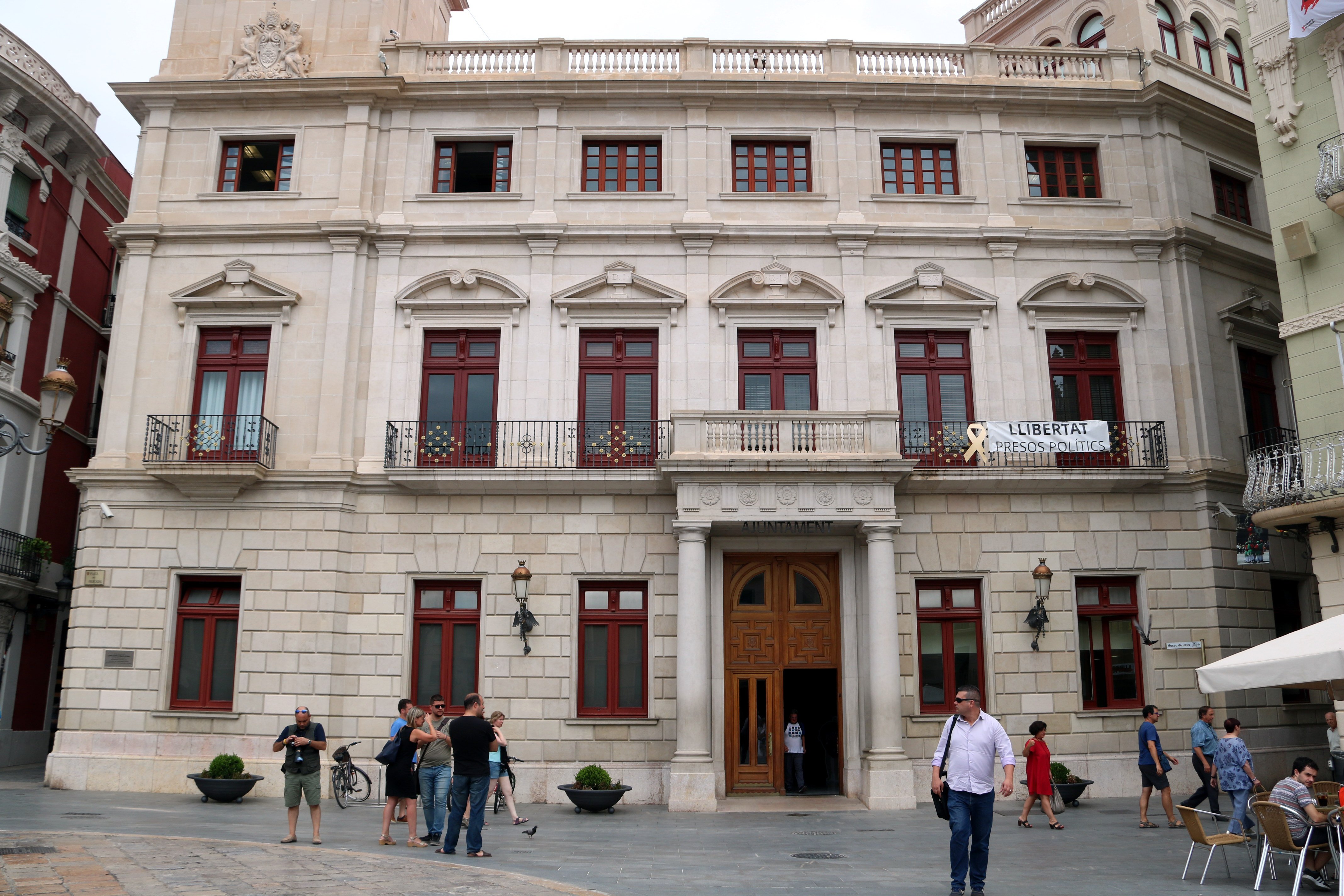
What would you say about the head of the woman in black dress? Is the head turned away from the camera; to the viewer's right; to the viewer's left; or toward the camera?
to the viewer's right

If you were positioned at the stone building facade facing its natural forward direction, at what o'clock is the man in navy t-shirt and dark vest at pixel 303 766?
The man in navy t-shirt and dark vest is roughly at 1 o'clock from the stone building facade.

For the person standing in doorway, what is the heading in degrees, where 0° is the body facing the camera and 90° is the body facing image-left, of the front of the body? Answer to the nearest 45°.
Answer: approximately 0°

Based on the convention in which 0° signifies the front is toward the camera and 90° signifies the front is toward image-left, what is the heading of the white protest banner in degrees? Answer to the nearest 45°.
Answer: approximately 0°
